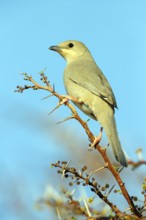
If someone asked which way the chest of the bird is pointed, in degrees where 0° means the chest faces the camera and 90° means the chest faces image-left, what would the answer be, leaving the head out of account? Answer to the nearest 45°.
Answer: approximately 90°
